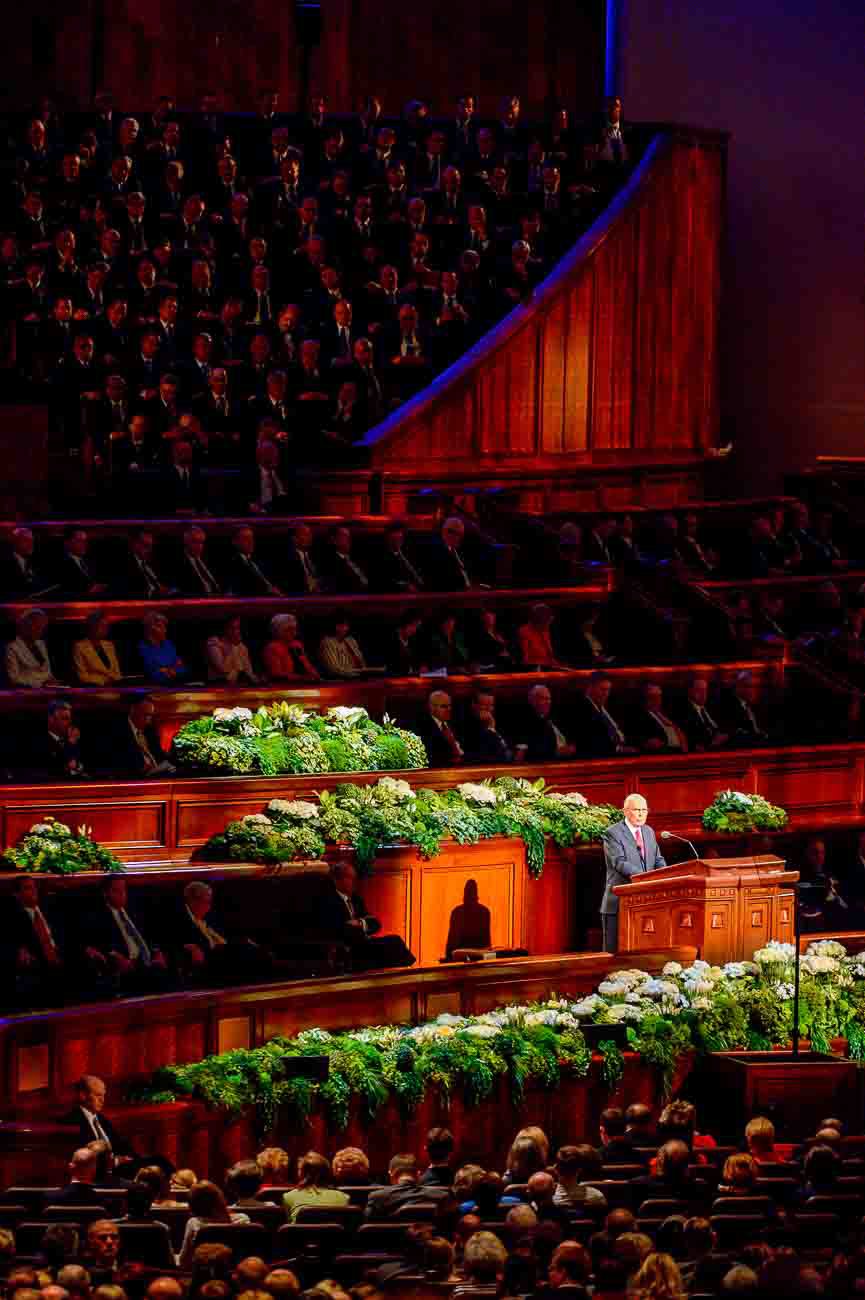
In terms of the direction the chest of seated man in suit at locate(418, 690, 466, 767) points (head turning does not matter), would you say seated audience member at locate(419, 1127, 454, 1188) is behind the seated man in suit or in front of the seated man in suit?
in front

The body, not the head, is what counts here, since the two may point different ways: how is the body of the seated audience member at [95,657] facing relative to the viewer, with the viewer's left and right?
facing the viewer and to the right of the viewer

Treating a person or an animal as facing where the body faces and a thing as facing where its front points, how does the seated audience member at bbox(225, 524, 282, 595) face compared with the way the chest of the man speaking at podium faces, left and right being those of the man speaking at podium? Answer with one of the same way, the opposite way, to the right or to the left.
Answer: the same way

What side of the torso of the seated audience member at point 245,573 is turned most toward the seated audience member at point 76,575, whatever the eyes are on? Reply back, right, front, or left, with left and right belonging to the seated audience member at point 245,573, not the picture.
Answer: right

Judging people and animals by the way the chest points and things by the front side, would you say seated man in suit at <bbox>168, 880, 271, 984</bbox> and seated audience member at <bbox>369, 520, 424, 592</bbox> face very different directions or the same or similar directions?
same or similar directions

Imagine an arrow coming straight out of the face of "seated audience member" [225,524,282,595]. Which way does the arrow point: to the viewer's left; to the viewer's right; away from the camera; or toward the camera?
toward the camera

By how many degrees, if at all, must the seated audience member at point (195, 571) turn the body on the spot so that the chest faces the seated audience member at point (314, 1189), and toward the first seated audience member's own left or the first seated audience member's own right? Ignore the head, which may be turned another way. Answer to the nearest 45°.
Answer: approximately 45° to the first seated audience member's own right

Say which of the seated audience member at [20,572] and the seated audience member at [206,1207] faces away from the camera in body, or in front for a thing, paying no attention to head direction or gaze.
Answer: the seated audience member at [206,1207]

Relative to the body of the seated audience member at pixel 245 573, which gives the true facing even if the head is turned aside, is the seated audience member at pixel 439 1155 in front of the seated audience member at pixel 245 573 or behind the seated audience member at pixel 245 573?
in front

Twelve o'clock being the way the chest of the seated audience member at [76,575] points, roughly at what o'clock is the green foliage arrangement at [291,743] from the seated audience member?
The green foliage arrangement is roughly at 12 o'clock from the seated audience member.

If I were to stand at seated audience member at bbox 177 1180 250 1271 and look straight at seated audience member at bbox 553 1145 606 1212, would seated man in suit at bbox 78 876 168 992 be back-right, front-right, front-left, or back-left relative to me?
front-left

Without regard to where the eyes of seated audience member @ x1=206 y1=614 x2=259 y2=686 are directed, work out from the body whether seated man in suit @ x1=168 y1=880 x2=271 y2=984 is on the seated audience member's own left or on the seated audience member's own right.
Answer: on the seated audience member's own right

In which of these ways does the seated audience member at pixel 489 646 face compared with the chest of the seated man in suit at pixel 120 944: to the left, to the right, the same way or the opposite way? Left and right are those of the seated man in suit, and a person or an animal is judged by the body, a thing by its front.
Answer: the same way

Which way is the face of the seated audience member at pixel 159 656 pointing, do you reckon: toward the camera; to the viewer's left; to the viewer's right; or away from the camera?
toward the camera

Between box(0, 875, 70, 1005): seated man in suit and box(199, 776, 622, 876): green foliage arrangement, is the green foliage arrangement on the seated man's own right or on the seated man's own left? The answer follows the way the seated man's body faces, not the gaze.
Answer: on the seated man's own left

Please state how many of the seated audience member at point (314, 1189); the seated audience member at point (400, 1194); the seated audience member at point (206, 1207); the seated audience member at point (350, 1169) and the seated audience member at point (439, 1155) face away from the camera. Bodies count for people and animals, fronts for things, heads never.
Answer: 5

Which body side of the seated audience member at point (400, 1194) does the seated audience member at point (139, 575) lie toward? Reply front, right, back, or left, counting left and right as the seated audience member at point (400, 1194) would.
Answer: front

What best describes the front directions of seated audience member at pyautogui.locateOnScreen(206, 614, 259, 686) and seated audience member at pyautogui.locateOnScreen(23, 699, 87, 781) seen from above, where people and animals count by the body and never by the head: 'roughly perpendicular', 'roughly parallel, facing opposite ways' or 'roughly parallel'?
roughly parallel

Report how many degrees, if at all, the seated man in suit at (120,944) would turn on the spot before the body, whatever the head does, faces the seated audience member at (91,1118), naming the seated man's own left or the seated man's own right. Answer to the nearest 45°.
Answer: approximately 45° to the seated man's own right

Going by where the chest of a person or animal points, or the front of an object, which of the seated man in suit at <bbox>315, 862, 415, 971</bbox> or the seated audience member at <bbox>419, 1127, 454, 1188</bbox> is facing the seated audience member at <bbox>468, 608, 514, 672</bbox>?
the seated audience member at <bbox>419, 1127, 454, 1188</bbox>

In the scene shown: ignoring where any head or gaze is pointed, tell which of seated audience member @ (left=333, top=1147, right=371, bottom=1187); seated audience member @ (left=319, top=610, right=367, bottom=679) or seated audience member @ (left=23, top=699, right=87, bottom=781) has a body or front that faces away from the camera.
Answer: seated audience member @ (left=333, top=1147, right=371, bottom=1187)

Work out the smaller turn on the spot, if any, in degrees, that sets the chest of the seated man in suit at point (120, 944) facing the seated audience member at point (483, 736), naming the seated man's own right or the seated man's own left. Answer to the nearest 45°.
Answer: approximately 90° to the seated man's own left

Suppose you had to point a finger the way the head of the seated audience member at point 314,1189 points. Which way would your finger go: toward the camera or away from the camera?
away from the camera

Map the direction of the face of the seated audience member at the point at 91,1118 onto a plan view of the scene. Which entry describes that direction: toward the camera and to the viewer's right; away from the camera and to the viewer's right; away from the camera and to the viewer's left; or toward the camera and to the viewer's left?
toward the camera and to the viewer's right

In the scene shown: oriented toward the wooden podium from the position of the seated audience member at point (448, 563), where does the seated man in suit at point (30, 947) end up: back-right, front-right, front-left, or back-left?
front-right
